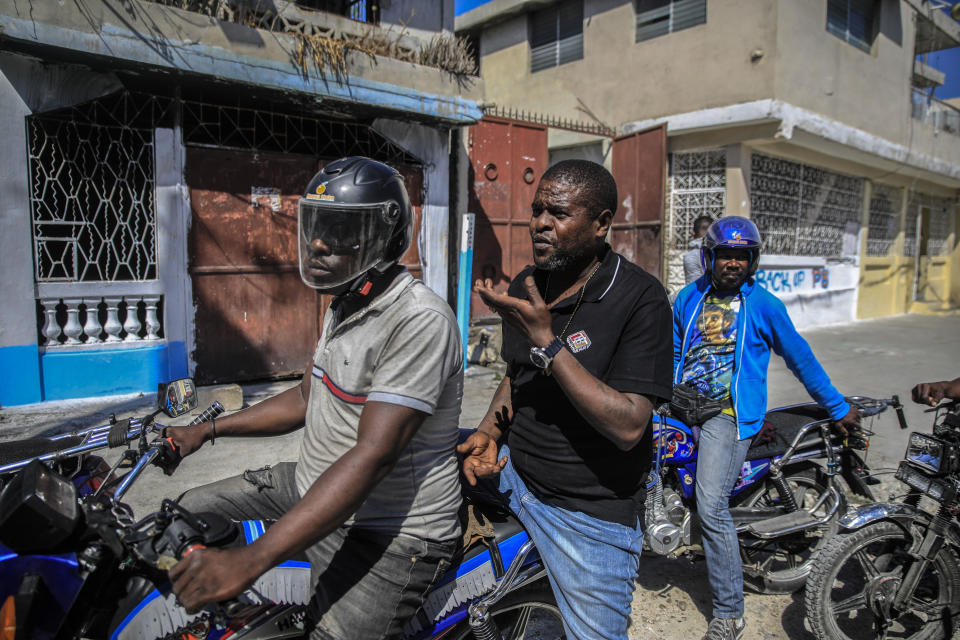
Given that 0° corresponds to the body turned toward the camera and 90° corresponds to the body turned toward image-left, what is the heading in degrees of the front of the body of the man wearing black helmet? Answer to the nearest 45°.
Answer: approximately 45°

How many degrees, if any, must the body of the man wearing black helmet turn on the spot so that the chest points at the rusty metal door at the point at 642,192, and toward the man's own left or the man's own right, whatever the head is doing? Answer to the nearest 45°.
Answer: approximately 180°

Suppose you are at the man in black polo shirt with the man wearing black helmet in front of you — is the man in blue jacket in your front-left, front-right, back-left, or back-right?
back-right

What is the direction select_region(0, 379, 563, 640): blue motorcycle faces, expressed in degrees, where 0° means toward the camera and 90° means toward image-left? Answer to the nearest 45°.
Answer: approximately 45°

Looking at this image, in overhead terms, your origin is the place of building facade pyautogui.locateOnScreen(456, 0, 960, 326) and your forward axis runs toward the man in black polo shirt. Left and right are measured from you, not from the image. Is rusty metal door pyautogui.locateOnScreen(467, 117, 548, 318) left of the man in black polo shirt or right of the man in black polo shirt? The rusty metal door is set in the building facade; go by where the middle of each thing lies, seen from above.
right

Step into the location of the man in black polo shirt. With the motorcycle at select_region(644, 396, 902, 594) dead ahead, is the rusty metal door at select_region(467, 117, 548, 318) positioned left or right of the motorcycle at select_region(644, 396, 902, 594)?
left

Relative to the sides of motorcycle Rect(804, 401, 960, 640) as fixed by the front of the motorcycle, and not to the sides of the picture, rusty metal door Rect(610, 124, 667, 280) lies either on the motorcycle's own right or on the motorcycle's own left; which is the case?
on the motorcycle's own right

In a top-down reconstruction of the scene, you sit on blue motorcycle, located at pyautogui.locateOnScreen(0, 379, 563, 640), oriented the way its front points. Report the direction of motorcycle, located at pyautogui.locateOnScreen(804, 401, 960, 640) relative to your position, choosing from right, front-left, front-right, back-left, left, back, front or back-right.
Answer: back-left
